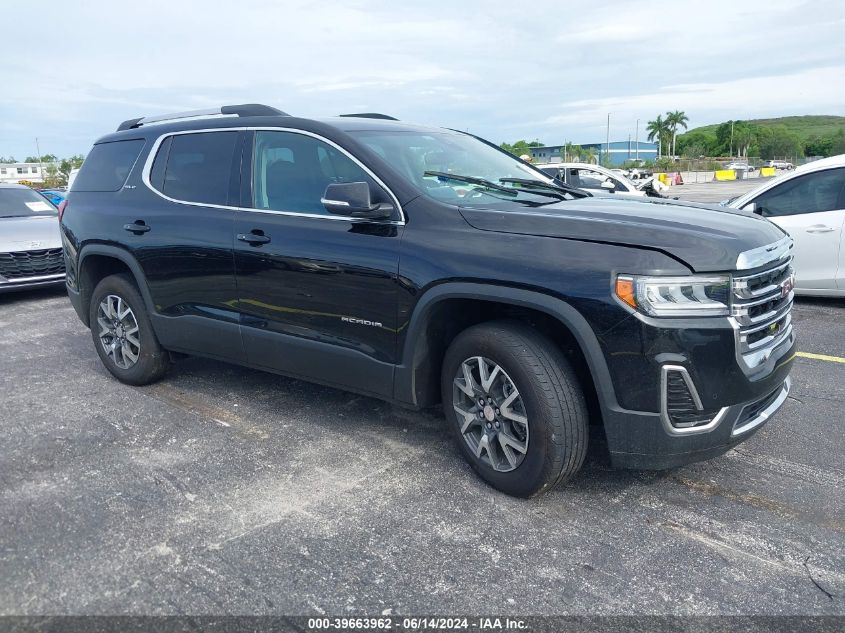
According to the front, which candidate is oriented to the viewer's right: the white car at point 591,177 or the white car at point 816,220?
the white car at point 591,177

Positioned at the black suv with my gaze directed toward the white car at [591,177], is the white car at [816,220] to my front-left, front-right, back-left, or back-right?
front-right

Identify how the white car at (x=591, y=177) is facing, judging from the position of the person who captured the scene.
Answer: facing to the right of the viewer

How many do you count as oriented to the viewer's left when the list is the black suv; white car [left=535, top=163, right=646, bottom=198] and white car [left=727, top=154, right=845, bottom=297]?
1

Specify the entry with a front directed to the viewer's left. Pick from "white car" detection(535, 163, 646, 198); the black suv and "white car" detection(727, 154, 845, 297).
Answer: "white car" detection(727, 154, 845, 297)

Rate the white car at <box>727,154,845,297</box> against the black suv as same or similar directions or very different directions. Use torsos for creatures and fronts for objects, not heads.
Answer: very different directions

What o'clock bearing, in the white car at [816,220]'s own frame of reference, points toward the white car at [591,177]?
the white car at [591,177] is roughly at 2 o'clock from the white car at [816,220].

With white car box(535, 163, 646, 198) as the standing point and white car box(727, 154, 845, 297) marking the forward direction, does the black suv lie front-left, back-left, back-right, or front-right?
front-right

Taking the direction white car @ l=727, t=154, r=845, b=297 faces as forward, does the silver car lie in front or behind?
in front

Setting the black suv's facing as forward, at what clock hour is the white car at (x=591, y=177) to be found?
The white car is roughly at 8 o'clock from the black suv.

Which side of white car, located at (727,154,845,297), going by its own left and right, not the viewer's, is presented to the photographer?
left

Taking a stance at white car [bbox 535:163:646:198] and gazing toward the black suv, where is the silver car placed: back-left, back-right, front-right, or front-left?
front-right

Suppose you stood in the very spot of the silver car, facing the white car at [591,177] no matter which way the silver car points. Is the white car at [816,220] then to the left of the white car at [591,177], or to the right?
right

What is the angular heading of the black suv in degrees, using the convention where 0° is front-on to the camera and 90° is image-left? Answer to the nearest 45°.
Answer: approximately 315°
